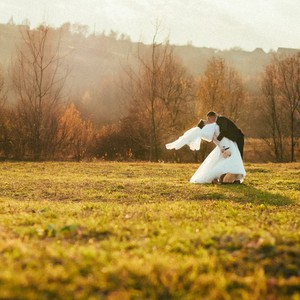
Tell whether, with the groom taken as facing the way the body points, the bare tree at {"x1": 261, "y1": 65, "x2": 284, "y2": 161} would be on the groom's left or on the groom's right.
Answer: on the groom's right

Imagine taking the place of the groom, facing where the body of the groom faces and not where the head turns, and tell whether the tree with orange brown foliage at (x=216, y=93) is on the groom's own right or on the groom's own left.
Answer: on the groom's own right

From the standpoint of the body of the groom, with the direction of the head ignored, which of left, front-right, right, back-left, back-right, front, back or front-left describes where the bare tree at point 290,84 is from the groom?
right

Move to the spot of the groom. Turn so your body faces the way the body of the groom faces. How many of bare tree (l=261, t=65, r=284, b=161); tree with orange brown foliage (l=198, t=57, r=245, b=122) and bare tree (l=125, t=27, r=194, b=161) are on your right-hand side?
3

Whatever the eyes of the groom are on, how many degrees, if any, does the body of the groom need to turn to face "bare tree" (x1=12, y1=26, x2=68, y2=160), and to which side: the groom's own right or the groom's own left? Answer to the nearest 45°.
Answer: approximately 45° to the groom's own right

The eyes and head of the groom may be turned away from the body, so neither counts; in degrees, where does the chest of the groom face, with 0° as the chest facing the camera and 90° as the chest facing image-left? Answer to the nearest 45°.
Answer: approximately 90°

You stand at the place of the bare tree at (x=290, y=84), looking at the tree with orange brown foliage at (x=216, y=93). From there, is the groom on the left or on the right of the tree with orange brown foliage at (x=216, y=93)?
left
